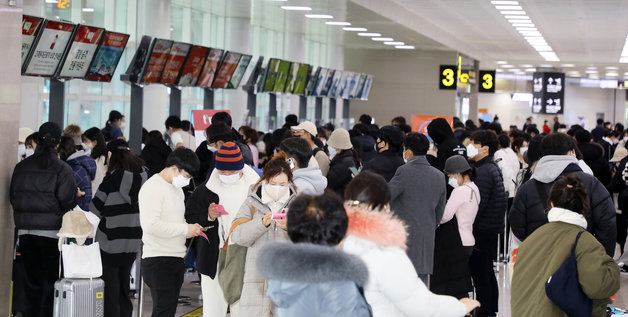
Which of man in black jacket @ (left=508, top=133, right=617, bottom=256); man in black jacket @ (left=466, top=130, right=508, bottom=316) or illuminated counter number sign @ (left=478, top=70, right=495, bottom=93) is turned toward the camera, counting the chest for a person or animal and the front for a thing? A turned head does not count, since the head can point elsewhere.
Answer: the illuminated counter number sign

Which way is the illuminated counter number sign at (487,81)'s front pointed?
toward the camera

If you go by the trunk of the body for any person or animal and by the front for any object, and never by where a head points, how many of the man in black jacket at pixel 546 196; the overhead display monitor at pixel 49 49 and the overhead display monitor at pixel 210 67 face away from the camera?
1

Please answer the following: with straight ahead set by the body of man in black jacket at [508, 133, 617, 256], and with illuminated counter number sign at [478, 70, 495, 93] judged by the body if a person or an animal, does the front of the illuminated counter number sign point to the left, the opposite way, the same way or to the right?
the opposite way

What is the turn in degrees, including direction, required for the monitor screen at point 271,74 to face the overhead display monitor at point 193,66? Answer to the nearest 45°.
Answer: approximately 45° to its right

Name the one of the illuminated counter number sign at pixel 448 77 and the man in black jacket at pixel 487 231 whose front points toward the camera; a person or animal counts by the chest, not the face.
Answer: the illuminated counter number sign

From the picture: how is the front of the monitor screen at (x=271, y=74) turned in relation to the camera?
facing the viewer and to the right of the viewer

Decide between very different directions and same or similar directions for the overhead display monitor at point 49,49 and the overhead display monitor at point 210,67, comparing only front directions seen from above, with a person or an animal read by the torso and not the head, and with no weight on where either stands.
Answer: same or similar directions

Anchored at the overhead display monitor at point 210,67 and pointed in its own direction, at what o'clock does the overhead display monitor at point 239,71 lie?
the overhead display monitor at point 239,71 is roughly at 8 o'clock from the overhead display monitor at point 210,67.

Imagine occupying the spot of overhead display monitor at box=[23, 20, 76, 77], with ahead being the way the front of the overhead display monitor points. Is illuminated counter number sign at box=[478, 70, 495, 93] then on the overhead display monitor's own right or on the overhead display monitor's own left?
on the overhead display monitor's own left

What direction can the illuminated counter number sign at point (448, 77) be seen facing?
toward the camera

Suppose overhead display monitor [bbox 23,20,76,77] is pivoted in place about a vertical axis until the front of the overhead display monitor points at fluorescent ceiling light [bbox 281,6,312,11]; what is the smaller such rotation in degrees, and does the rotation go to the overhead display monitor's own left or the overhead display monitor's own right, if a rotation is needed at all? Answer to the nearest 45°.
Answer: approximately 90° to the overhead display monitor's own left

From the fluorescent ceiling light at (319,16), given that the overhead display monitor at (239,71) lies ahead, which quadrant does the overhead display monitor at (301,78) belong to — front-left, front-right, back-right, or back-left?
back-right

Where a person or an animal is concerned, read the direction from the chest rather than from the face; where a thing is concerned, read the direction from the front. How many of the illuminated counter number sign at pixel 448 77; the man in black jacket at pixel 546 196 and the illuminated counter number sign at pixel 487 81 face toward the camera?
2

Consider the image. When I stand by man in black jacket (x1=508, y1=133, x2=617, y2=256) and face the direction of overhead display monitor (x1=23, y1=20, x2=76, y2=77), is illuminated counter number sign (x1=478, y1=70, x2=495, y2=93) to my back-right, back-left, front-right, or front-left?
front-right

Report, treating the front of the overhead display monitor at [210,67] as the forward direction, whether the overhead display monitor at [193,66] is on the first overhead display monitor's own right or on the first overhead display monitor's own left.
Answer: on the first overhead display monitor's own right
